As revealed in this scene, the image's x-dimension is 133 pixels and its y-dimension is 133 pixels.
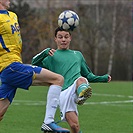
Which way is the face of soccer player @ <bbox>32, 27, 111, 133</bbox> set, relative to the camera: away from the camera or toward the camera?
toward the camera

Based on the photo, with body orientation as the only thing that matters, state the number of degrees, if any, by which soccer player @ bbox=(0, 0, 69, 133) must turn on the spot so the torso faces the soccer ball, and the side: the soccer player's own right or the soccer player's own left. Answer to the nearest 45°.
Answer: approximately 45° to the soccer player's own left

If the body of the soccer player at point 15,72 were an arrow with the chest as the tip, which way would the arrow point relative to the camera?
to the viewer's right
